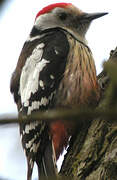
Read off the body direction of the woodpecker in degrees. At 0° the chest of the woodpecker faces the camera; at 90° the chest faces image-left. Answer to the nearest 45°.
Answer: approximately 270°
